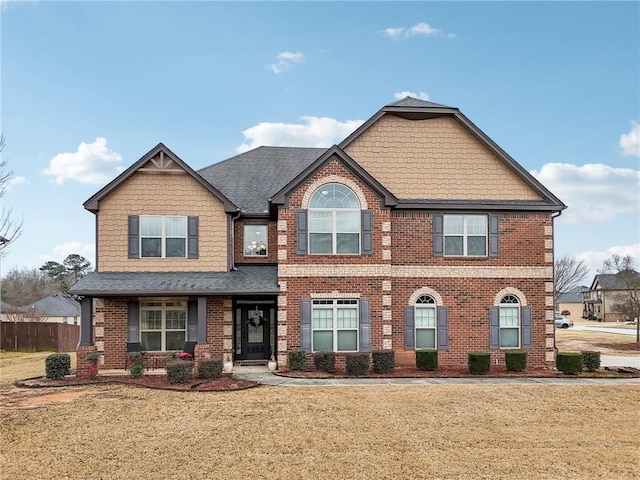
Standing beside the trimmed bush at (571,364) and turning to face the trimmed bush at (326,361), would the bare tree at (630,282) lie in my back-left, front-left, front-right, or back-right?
back-right

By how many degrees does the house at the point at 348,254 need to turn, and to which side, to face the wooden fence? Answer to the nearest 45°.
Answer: approximately 135° to its right

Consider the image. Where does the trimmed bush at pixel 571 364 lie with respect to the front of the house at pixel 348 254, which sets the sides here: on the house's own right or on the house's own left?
on the house's own left

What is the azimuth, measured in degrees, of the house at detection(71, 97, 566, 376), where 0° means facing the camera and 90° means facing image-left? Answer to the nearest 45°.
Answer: approximately 0°

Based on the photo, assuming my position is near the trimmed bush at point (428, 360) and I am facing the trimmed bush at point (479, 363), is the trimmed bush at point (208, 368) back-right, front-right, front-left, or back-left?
back-right
